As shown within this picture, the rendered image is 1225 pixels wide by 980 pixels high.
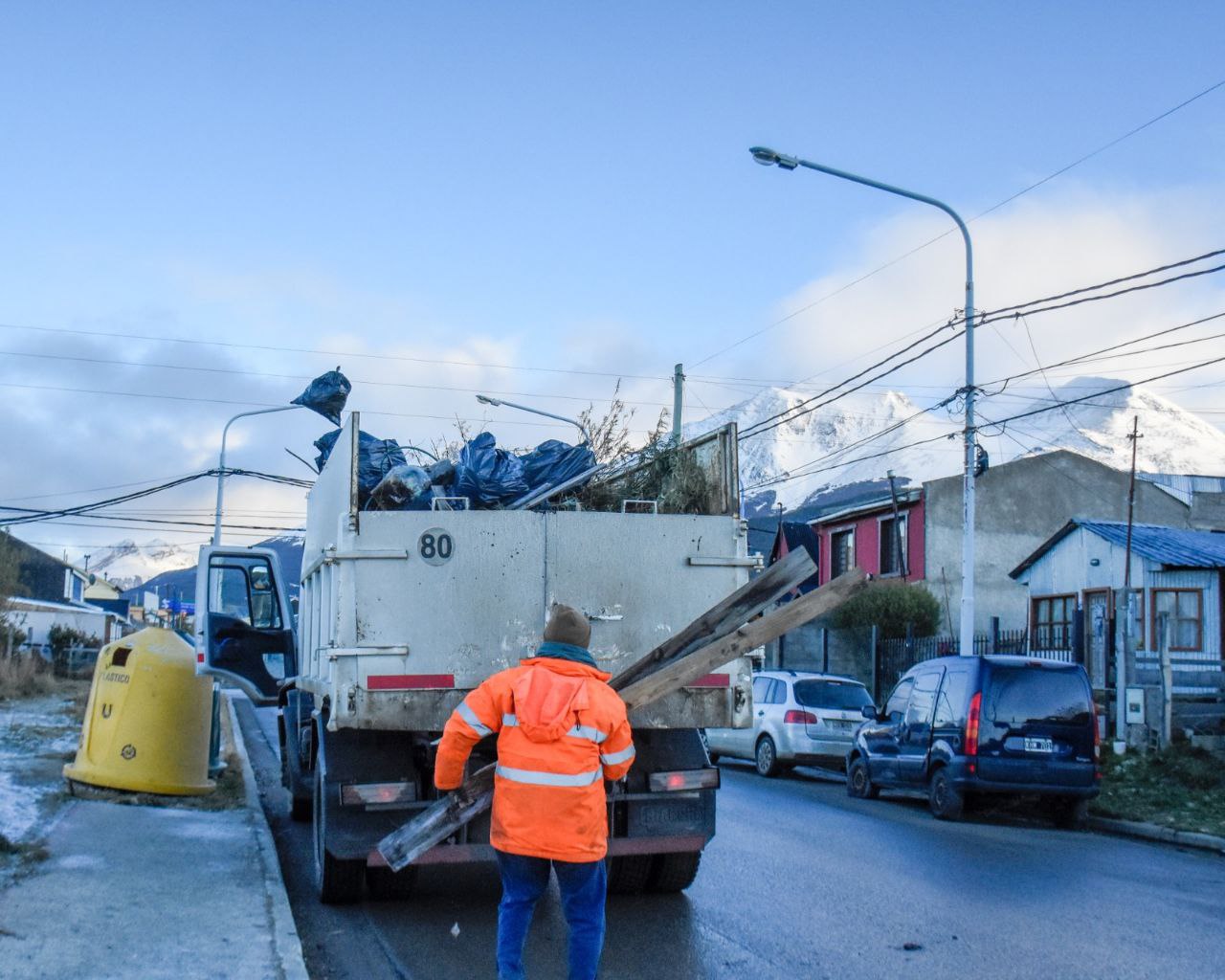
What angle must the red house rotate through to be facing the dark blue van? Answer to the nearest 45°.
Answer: approximately 45° to its left

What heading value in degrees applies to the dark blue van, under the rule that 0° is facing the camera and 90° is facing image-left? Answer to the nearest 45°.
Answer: approximately 135°

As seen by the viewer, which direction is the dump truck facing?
away from the camera

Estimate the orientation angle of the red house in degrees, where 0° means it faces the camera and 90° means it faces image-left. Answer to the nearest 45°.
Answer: approximately 45°

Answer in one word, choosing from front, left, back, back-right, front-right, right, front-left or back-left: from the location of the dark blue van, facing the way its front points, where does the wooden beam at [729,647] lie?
back-left

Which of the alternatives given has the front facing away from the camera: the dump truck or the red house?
the dump truck

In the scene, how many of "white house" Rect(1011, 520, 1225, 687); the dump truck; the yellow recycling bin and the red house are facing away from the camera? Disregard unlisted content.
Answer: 1

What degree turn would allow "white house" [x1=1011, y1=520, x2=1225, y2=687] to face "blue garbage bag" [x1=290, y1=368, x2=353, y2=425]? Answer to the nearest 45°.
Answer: approximately 45° to its left

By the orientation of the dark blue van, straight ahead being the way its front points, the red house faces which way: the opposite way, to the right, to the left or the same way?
to the left

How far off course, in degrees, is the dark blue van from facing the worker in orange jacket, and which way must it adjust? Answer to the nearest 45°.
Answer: approximately 135° to its left

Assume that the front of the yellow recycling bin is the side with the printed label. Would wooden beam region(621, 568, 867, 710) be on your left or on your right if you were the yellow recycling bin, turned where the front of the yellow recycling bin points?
on your left

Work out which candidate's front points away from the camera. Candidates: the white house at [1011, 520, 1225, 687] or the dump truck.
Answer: the dump truck

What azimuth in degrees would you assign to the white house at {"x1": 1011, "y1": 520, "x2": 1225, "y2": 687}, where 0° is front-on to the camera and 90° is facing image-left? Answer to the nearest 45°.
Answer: approximately 45°

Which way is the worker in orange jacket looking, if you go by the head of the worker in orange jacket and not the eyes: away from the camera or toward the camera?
away from the camera

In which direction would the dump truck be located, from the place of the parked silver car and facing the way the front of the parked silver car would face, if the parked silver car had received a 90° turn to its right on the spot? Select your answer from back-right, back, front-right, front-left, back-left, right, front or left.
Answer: back-right

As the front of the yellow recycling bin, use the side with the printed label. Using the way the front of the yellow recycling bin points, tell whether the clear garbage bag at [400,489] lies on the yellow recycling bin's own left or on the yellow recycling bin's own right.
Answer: on the yellow recycling bin's own left

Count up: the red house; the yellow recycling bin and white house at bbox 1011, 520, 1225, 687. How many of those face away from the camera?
0
